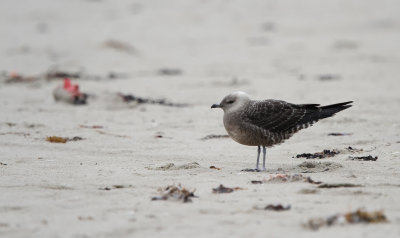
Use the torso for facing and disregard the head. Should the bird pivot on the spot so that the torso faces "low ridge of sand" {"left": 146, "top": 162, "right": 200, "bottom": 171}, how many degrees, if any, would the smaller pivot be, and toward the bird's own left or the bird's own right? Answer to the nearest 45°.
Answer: approximately 45° to the bird's own left

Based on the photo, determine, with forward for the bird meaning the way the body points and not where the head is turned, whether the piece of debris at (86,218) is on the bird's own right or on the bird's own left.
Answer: on the bird's own left

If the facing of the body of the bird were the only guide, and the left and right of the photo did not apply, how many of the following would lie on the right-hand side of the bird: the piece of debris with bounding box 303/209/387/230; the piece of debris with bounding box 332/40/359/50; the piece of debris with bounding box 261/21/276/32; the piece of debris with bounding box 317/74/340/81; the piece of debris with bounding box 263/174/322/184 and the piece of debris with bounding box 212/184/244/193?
3

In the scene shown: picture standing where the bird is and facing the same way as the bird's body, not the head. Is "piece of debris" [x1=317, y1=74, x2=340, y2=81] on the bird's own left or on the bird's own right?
on the bird's own right

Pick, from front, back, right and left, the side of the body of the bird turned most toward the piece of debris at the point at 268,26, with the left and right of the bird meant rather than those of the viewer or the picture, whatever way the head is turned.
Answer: right

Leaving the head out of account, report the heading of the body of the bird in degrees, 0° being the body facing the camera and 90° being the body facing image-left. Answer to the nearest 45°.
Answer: approximately 90°

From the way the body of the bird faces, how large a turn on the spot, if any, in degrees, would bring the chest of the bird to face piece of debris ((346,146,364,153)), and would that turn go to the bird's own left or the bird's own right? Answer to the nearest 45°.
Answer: approximately 135° to the bird's own right

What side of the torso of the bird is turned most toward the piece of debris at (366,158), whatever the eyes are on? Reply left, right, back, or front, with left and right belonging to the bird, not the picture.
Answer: back

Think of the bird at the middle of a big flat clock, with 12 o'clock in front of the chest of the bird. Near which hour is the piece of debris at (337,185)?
The piece of debris is roughly at 8 o'clock from the bird.

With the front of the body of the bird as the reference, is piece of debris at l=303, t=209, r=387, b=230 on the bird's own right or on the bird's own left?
on the bird's own left
